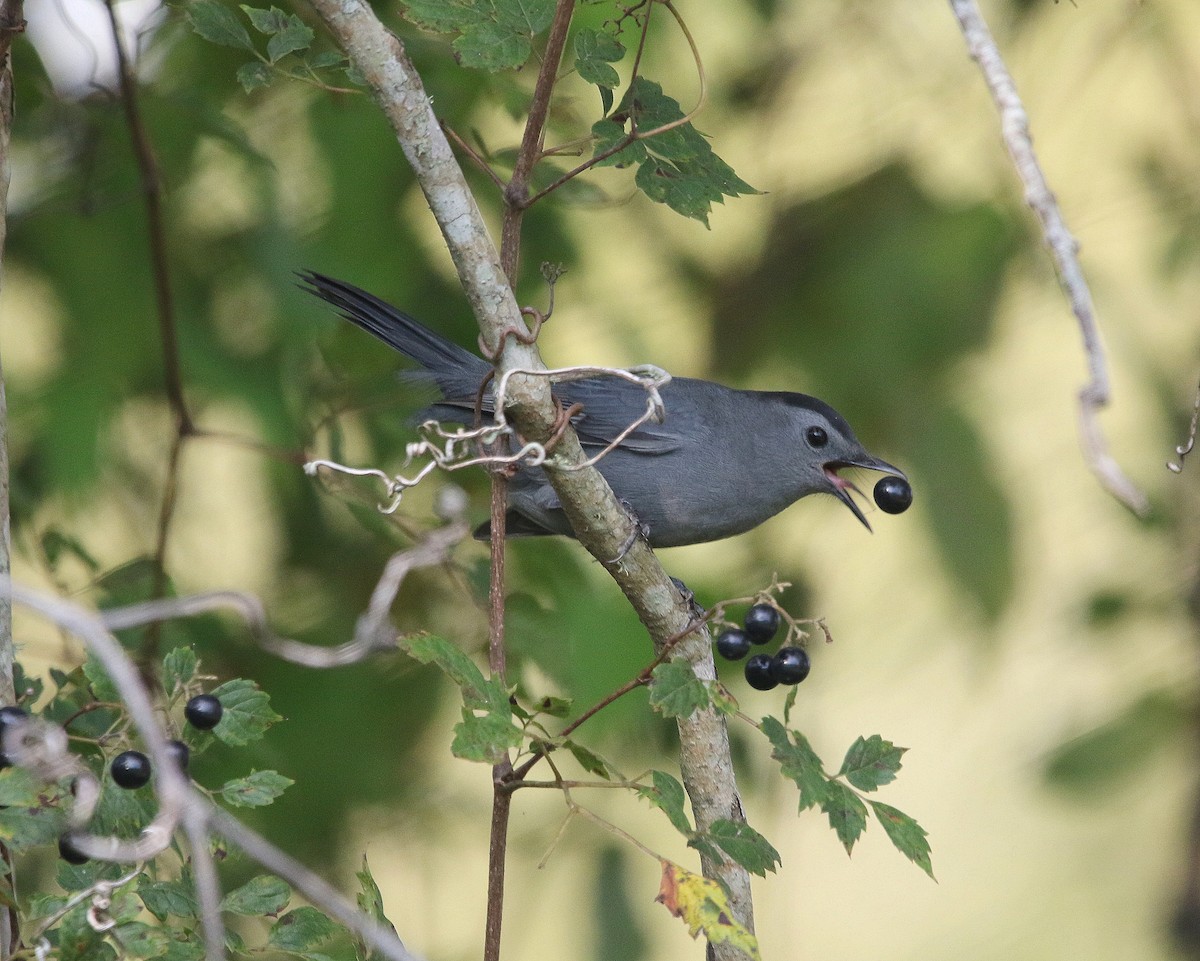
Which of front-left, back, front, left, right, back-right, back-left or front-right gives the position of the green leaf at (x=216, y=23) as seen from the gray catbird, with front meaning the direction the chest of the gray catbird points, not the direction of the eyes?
back-right

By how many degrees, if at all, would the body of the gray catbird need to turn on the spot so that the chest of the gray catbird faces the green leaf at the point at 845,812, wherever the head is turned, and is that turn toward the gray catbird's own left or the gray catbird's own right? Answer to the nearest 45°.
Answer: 0° — it already faces it

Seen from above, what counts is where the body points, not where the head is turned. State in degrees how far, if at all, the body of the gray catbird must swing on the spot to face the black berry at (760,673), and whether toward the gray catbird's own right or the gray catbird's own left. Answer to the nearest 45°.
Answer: approximately 90° to the gray catbird's own right

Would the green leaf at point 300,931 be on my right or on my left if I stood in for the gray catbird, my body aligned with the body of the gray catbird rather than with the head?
on my right

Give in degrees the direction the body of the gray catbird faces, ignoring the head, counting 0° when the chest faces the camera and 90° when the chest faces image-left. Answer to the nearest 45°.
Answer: approximately 270°
